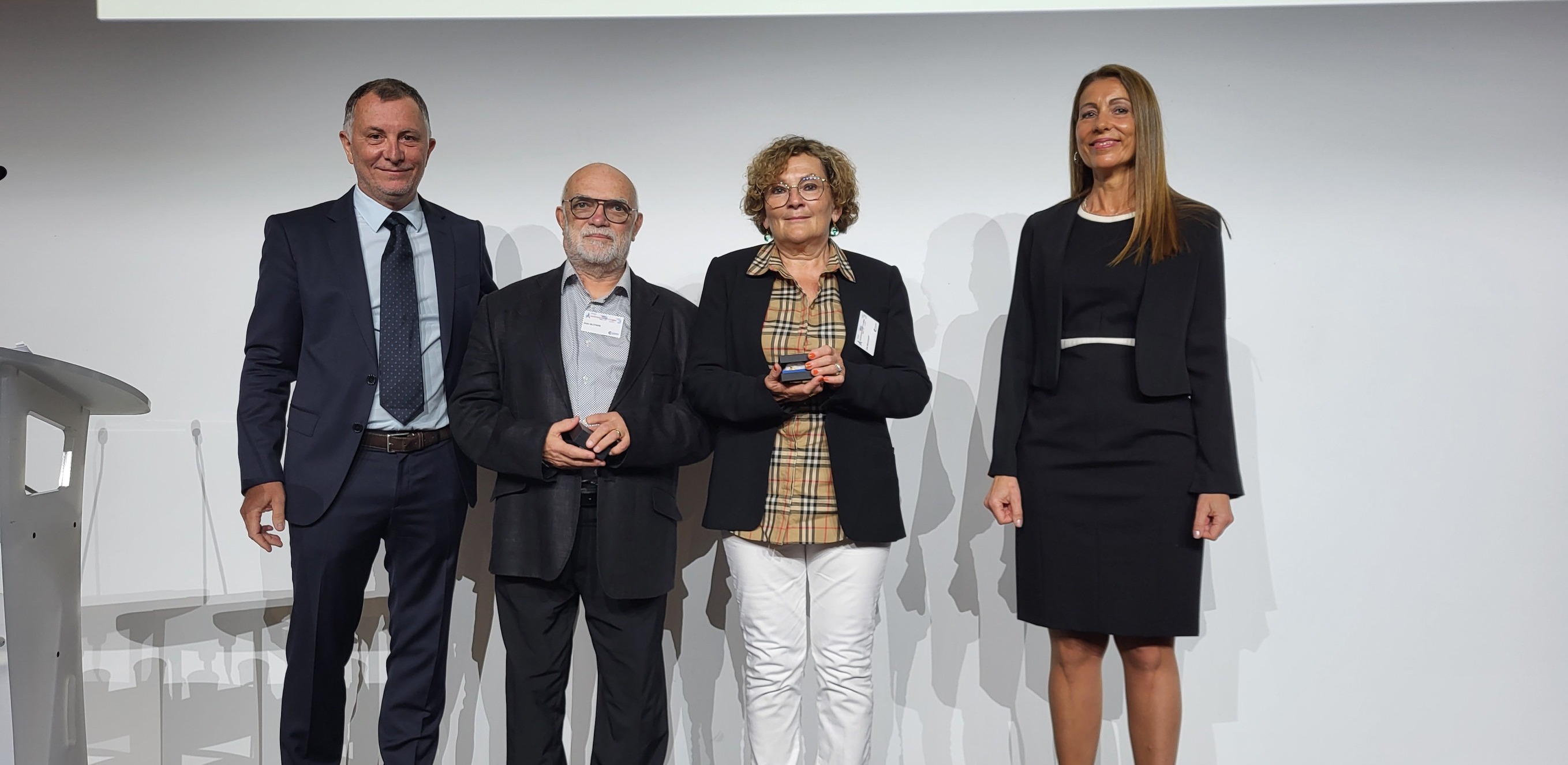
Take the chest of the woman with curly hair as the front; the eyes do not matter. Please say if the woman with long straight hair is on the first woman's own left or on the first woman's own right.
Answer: on the first woman's own left

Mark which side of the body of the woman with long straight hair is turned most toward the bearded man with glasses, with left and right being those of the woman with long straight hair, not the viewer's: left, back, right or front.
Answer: right

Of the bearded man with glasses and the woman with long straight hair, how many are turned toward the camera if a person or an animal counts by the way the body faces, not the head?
2

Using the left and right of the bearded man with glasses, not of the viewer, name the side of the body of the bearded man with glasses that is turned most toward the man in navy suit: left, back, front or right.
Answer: right
